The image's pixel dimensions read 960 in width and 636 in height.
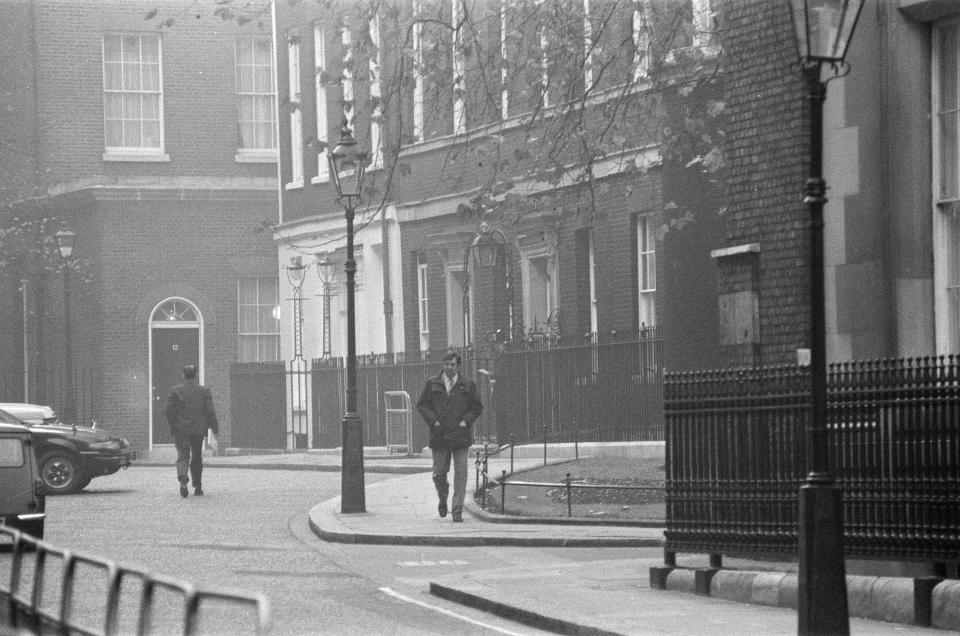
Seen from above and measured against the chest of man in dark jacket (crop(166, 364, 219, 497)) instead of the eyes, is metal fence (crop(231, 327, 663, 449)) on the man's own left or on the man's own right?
on the man's own right

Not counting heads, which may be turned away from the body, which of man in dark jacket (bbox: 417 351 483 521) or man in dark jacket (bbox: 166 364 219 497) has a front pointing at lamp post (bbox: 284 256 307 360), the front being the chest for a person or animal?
man in dark jacket (bbox: 166 364 219 497)

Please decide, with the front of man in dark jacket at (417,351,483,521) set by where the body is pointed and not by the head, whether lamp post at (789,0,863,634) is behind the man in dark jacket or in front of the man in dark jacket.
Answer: in front

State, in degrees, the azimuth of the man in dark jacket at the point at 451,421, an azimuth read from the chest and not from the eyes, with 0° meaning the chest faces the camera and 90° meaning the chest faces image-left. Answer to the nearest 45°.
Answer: approximately 0°

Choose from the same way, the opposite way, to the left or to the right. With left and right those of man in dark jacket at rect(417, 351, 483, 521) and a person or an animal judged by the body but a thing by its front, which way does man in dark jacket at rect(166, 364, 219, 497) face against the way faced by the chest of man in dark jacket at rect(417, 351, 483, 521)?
the opposite way

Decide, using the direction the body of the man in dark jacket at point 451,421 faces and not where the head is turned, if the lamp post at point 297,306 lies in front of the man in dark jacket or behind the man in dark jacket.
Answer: behind

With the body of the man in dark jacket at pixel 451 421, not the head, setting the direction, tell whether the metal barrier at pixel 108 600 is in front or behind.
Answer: in front

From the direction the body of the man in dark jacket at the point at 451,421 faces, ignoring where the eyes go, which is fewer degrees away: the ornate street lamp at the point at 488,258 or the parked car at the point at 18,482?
the parked car

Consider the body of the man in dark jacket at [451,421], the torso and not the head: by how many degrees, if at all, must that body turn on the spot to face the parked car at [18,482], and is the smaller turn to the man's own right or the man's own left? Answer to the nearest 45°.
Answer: approximately 45° to the man's own right

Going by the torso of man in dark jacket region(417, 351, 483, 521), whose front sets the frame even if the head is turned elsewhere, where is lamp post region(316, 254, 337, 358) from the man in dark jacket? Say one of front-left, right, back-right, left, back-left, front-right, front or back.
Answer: back

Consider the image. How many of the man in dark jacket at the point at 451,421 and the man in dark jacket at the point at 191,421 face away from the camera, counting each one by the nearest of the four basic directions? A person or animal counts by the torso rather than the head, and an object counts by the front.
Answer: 1

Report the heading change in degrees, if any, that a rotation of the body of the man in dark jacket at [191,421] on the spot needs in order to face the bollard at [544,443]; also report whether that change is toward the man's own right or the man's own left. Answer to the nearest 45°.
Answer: approximately 90° to the man's own right

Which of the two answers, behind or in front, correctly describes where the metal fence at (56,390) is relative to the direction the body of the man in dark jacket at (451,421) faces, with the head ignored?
behind

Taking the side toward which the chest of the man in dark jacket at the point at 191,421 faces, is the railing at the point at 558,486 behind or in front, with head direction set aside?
behind

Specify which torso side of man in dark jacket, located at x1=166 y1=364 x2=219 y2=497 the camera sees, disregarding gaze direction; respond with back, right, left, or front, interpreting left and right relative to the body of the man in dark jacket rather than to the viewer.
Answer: back

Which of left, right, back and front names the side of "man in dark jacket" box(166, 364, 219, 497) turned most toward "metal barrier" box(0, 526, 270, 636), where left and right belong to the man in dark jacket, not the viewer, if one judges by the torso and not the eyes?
back

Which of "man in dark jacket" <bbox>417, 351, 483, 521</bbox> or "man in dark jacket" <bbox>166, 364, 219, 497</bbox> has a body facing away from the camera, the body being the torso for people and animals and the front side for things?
"man in dark jacket" <bbox>166, 364, 219, 497</bbox>
